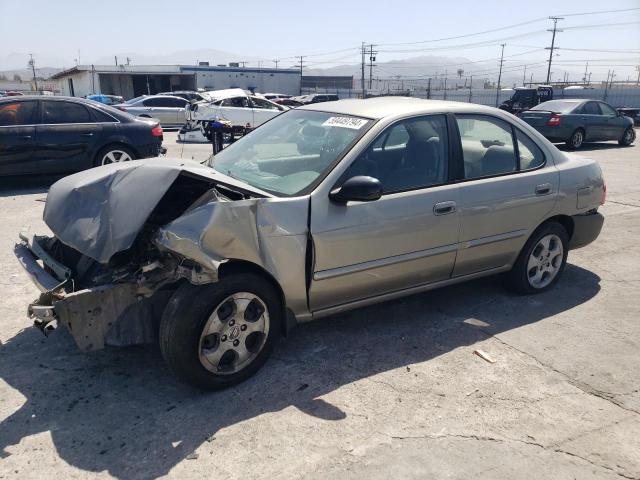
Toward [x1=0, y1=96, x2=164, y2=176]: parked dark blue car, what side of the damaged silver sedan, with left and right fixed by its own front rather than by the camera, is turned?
right

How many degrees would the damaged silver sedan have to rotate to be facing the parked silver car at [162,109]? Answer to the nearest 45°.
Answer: approximately 135° to its right

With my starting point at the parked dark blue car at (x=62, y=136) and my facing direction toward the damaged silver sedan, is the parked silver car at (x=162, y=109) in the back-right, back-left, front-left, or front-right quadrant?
back-left

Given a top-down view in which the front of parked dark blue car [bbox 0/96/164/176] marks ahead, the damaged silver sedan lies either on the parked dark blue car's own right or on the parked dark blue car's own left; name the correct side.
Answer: on the parked dark blue car's own left

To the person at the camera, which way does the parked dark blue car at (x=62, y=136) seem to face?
facing to the left of the viewer

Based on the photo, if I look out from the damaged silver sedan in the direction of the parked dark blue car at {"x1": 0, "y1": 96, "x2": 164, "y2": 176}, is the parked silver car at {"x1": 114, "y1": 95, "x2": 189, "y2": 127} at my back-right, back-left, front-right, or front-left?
front-right

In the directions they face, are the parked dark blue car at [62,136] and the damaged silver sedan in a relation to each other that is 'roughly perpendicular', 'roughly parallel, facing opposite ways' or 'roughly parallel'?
roughly parallel

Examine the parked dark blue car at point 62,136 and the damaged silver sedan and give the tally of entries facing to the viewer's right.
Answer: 0

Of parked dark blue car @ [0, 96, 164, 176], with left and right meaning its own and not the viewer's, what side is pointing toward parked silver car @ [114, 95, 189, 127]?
right

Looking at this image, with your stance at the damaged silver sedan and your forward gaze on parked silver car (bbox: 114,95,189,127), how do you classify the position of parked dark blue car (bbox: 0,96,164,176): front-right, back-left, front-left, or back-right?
front-left
